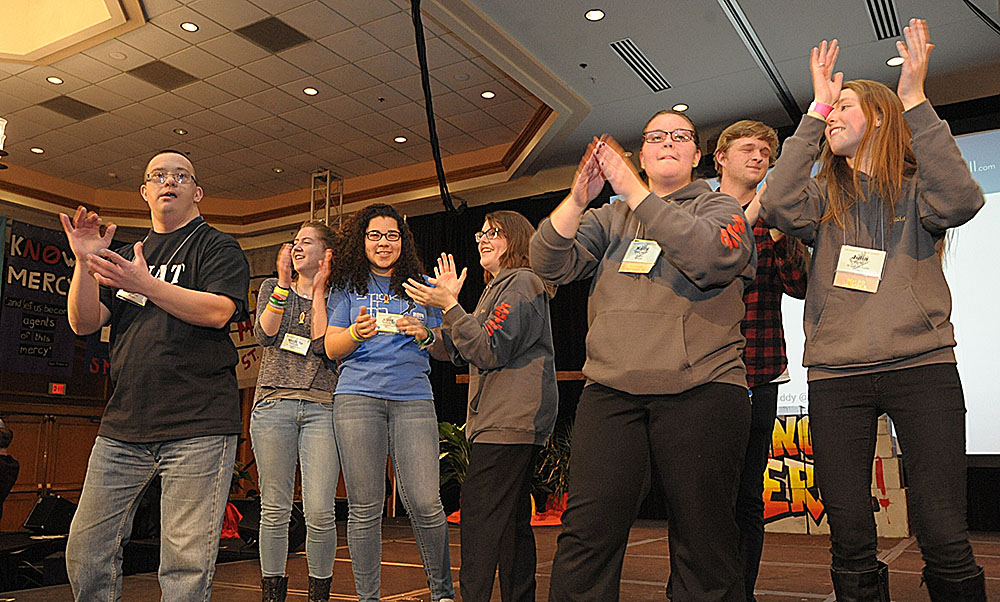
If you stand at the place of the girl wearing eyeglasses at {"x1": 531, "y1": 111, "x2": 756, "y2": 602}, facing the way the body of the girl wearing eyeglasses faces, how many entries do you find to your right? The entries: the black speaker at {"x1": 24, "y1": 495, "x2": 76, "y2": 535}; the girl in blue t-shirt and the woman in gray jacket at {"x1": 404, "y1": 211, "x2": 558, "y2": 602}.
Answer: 3

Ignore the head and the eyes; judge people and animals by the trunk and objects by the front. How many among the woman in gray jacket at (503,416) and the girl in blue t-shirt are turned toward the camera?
1

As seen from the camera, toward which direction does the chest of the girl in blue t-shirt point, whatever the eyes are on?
toward the camera

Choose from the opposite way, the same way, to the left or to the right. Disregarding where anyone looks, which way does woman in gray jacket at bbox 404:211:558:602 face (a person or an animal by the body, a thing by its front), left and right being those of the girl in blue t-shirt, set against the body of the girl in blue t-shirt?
to the right

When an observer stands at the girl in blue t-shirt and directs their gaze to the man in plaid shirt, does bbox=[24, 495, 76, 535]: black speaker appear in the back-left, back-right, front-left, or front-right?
back-left

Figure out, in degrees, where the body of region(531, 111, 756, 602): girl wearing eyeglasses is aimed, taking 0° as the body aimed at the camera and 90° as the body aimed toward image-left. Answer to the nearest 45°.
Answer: approximately 45°

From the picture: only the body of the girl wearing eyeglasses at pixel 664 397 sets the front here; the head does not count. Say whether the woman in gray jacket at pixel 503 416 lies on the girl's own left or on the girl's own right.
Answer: on the girl's own right

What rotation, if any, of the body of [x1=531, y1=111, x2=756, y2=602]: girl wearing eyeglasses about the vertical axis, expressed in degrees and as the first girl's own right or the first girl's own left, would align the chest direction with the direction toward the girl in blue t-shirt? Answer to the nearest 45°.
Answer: approximately 90° to the first girl's own right

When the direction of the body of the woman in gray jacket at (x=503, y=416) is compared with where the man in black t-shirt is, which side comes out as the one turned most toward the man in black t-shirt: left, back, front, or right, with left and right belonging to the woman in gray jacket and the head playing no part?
front

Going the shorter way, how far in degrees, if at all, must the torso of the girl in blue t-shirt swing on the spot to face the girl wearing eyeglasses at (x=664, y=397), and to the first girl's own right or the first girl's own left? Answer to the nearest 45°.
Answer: approximately 45° to the first girl's own left

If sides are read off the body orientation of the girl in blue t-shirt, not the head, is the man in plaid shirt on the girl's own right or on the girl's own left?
on the girl's own left

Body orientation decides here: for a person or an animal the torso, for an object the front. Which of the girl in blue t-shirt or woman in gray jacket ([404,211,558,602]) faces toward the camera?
the girl in blue t-shirt

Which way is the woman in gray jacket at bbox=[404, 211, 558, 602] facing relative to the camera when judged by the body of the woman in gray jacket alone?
to the viewer's left
